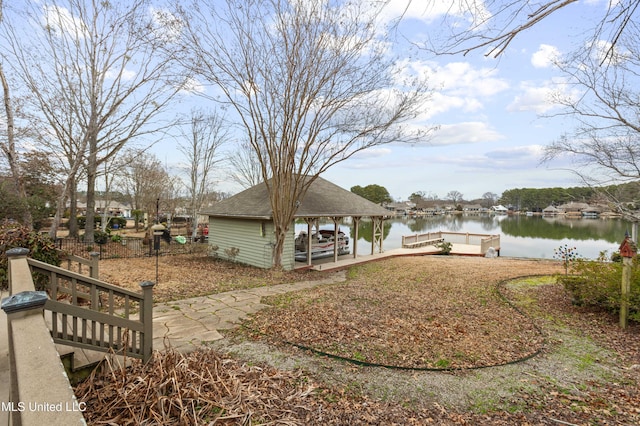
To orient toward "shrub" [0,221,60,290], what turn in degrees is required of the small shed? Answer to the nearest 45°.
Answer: approximately 45° to its right

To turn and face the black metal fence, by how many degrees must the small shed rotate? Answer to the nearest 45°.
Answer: approximately 135° to its right

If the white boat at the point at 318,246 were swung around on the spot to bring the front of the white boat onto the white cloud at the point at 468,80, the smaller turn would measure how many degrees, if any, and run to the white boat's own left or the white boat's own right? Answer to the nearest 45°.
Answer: approximately 90° to the white boat's own right

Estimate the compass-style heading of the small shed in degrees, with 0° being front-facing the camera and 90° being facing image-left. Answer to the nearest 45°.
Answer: approximately 315°
